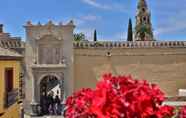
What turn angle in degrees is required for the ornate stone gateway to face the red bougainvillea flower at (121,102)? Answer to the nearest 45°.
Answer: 0° — it already faces it

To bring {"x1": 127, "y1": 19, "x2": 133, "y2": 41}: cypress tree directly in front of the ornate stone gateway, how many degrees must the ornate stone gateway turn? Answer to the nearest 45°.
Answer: approximately 135° to its left

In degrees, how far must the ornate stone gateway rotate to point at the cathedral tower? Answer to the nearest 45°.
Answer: approximately 135° to its left

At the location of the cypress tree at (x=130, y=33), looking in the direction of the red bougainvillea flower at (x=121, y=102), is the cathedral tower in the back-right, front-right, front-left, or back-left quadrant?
back-left

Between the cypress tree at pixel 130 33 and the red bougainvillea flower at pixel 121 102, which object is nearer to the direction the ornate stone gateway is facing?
the red bougainvillea flower

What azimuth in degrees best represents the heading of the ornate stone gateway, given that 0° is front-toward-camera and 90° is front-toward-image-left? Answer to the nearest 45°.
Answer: approximately 0°
